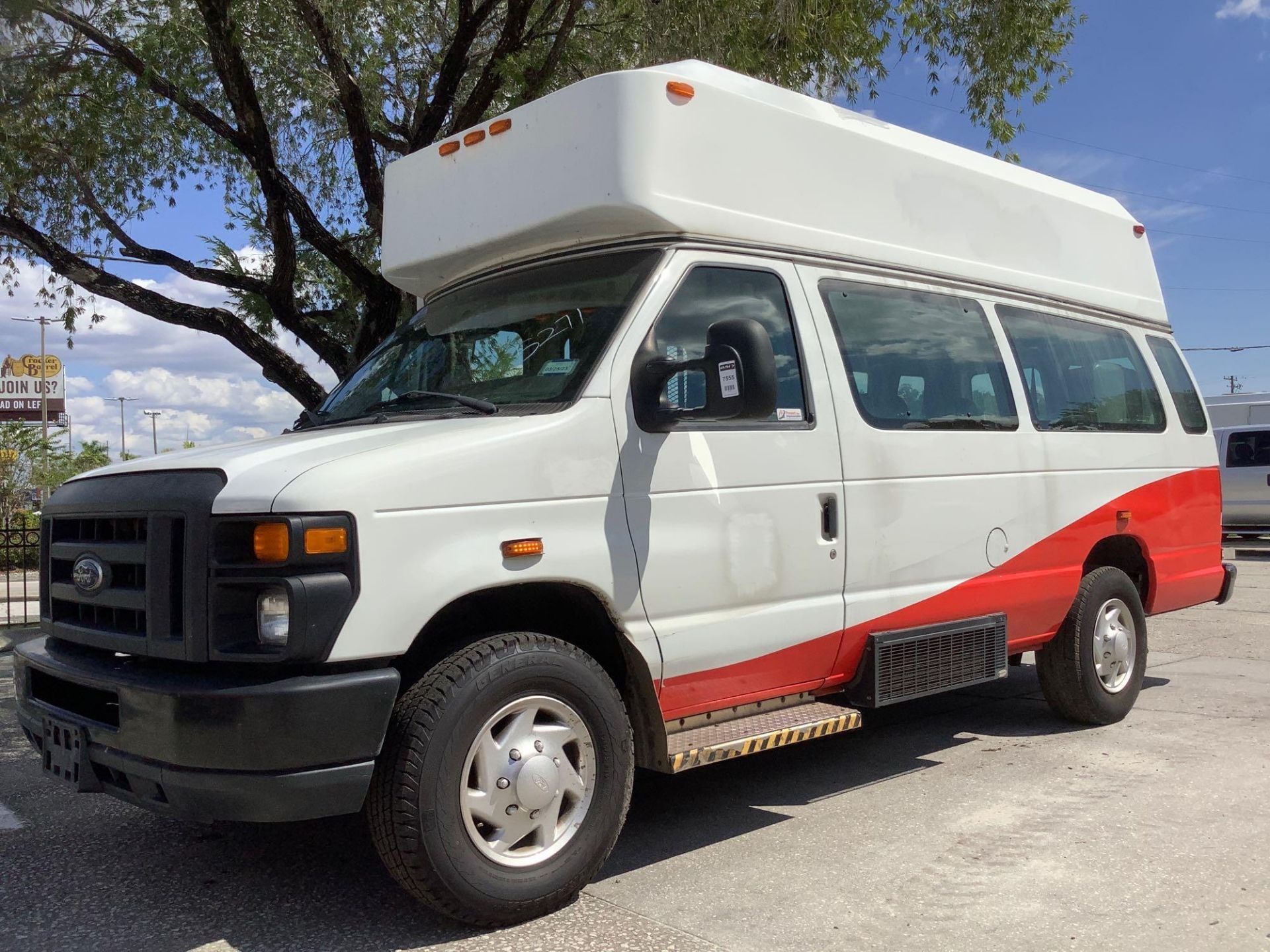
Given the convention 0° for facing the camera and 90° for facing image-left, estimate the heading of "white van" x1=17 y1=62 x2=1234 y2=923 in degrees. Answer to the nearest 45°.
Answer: approximately 45°

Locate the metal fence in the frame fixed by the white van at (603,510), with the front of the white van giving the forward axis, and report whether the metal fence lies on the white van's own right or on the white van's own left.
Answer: on the white van's own right

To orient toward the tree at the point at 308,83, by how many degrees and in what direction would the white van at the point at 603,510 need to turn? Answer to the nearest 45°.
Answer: approximately 135° to its right
